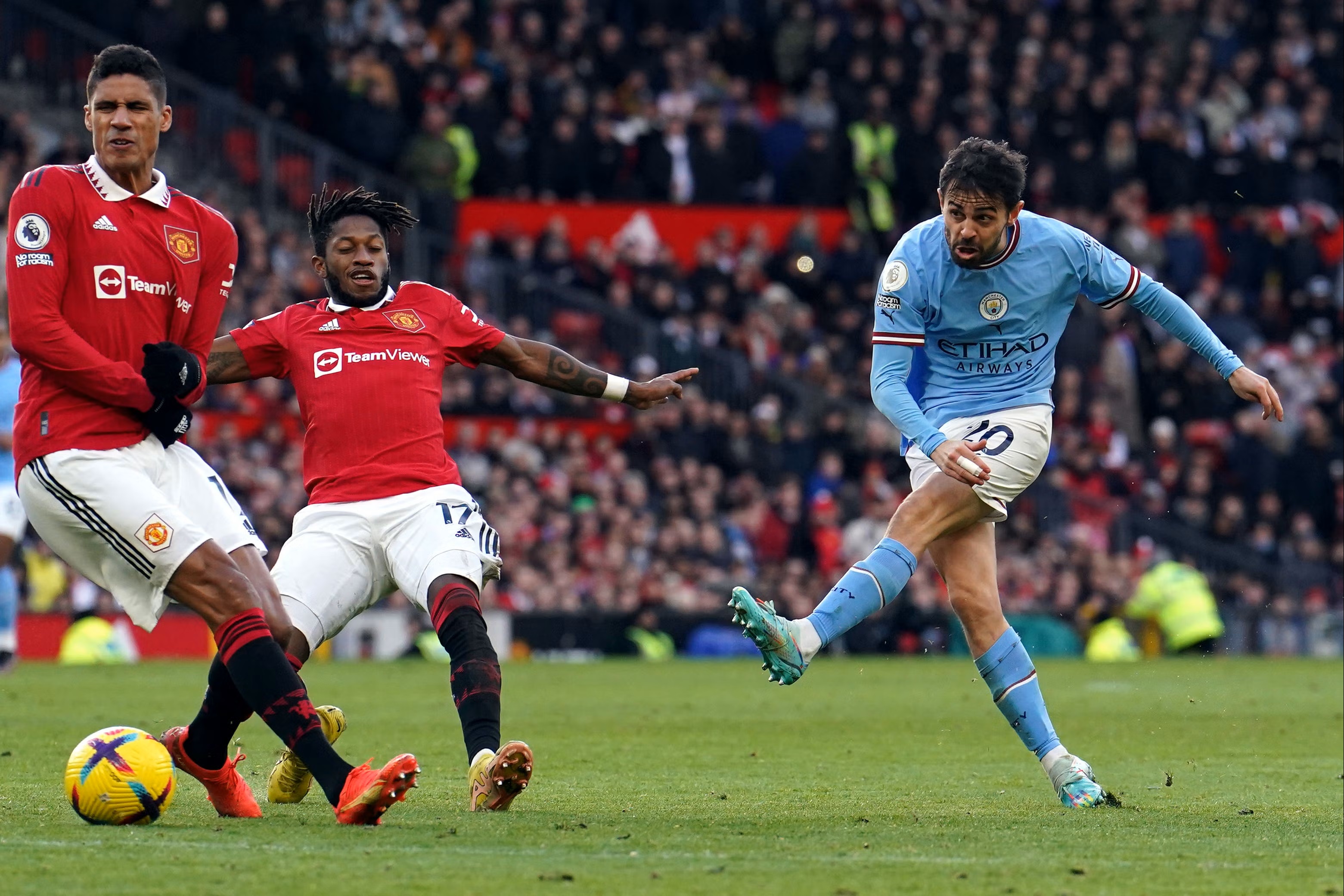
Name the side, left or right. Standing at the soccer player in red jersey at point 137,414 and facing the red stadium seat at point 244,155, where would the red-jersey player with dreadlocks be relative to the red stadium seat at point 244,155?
right

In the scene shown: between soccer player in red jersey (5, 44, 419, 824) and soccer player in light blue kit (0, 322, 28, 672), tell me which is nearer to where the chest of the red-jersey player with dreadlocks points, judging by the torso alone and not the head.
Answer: the soccer player in red jersey

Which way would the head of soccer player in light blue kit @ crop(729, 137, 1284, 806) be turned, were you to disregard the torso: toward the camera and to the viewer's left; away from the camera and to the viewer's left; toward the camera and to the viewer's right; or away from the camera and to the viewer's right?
toward the camera and to the viewer's left

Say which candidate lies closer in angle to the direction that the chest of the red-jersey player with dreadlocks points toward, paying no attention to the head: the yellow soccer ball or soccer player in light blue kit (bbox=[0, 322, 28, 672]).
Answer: the yellow soccer ball

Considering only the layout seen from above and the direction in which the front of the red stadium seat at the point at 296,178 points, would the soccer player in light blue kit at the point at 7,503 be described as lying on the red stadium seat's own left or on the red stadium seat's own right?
on the red stadium seat's own right

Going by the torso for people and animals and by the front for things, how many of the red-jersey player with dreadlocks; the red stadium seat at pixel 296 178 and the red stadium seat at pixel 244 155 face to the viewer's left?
0

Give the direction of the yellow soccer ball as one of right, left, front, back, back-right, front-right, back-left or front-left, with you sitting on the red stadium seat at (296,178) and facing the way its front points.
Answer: front-right

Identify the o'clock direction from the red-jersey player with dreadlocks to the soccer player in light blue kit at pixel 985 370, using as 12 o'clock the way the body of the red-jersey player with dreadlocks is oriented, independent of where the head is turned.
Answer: The soccer player in light blue kit is roughly at 9 o'clock from the red-jersey player with dreadlocks.

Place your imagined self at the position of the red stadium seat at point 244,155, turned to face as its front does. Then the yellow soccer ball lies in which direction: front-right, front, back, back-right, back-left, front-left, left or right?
front-right

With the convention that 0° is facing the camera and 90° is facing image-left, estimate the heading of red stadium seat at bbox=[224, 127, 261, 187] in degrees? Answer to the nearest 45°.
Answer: approximately 315°

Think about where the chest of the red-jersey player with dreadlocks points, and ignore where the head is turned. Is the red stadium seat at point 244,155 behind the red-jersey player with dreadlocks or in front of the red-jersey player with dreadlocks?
behind

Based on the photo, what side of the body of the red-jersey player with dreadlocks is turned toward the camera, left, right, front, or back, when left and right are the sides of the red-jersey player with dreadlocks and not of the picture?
front

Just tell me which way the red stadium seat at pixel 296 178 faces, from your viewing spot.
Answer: facing the viewer and to the right of the viewer

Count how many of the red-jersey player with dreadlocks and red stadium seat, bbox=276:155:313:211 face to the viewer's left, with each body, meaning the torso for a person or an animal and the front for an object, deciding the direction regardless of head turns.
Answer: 0

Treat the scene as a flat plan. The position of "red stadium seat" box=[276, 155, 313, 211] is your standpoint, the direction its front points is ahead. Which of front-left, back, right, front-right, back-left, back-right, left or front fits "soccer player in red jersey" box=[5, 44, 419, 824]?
front-right

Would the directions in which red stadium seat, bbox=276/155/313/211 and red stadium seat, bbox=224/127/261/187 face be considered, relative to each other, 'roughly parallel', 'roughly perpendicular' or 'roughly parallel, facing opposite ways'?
roughly parallel

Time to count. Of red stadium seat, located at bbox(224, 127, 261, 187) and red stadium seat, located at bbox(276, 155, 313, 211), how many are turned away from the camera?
0
